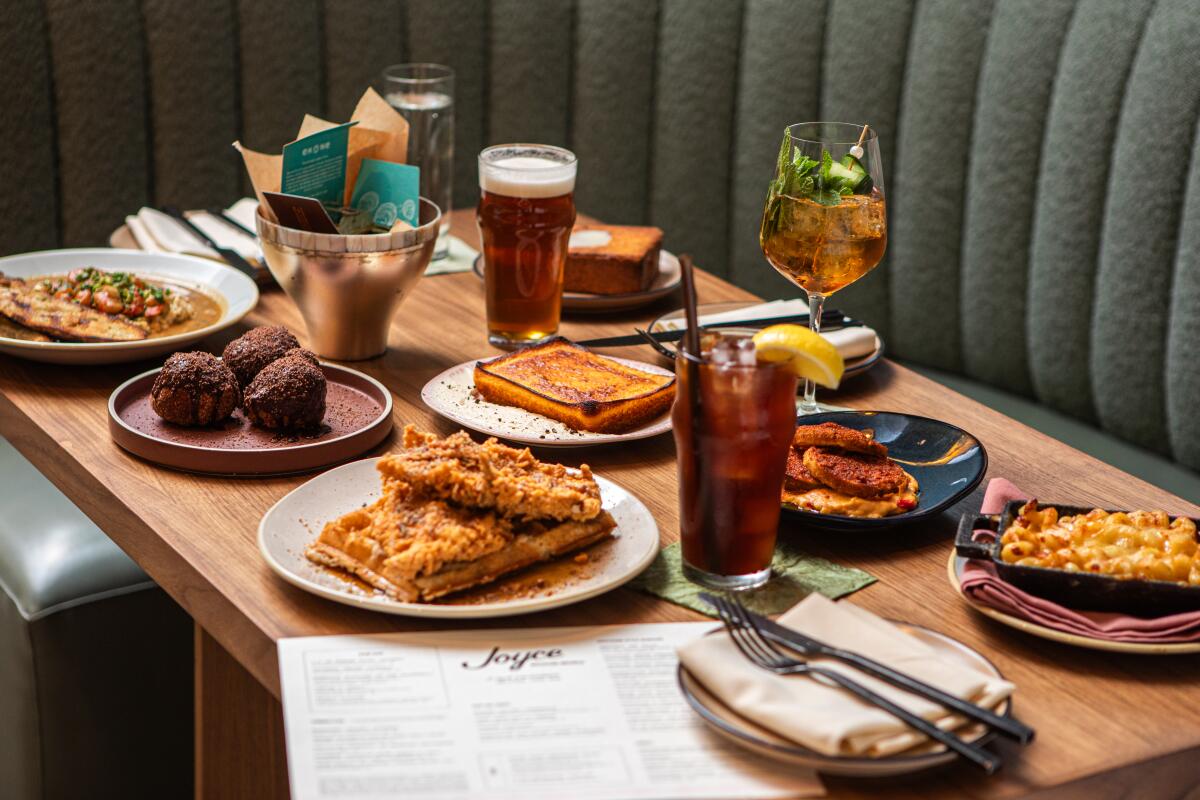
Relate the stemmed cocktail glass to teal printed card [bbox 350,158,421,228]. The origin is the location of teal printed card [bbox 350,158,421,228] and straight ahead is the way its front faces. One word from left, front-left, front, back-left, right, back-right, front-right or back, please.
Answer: front-left

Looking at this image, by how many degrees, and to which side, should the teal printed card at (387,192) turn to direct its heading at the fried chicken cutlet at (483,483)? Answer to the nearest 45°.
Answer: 0° — it already faces it

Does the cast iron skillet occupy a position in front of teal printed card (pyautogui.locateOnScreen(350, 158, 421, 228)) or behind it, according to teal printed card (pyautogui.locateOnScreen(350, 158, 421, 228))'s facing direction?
in front

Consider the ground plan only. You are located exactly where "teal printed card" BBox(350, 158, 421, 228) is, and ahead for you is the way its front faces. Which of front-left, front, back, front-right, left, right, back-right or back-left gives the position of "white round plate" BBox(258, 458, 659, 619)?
front

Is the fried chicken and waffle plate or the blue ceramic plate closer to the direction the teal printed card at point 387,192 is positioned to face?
the fried chicken and waffle plate

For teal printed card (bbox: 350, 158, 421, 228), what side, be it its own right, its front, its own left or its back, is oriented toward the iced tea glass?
front

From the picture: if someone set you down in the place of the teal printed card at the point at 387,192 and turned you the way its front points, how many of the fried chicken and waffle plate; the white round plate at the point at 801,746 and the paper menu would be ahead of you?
3

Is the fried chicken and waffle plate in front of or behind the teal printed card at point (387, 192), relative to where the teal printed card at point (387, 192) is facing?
in front

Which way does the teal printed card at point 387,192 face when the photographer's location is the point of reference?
facing the viewer

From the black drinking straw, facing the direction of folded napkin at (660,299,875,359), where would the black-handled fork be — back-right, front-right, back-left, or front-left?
back-right
